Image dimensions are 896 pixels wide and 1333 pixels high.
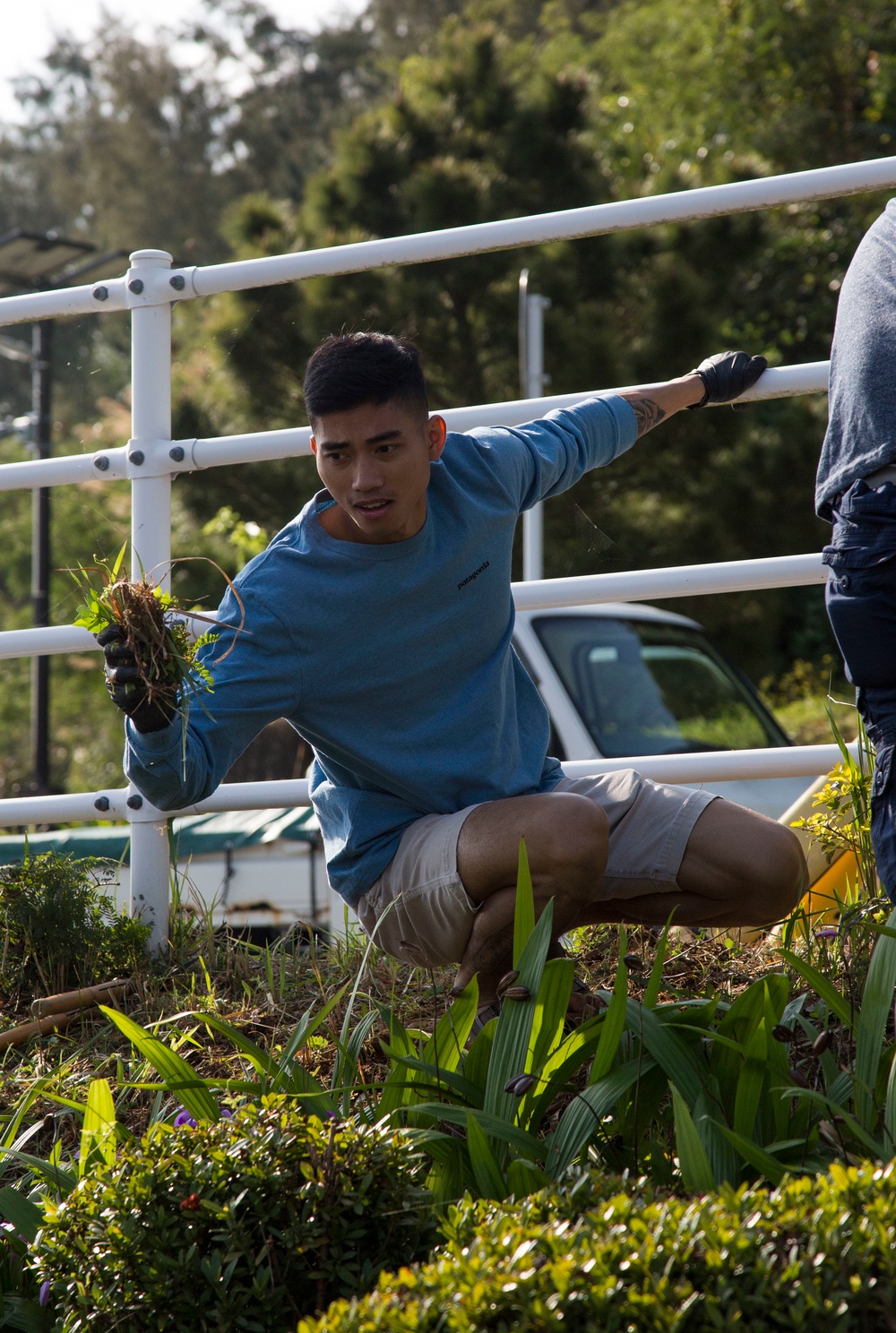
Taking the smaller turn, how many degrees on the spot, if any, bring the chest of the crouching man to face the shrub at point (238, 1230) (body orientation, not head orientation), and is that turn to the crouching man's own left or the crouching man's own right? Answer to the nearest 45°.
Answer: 0° — they already face it

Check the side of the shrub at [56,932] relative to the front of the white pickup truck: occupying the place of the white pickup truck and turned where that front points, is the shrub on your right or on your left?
on your right

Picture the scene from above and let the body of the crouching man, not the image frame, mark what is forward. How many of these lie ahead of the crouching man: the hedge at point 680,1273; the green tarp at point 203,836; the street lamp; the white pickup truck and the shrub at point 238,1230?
2

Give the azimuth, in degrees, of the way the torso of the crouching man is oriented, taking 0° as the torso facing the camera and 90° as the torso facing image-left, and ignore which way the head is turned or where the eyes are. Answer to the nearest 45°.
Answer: approximately 0°

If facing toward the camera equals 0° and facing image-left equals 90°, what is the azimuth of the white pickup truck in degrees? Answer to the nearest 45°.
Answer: approximately 315°

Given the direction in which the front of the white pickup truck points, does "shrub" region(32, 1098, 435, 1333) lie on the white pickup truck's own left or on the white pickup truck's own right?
on the white pickup truck's own right

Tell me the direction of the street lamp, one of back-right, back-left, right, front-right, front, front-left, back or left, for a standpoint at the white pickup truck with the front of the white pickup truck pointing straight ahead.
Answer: back
